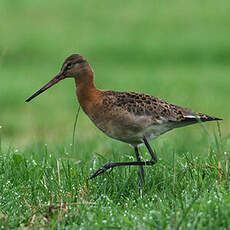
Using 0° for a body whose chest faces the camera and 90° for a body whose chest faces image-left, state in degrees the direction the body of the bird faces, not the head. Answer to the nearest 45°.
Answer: approximately 90°
